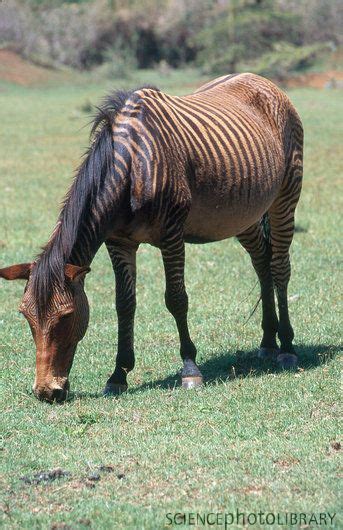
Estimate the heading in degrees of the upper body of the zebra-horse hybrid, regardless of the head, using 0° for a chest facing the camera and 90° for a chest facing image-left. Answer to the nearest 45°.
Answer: approximately 45°

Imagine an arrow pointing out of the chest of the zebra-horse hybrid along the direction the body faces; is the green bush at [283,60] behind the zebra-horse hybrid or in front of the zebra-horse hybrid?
behind
